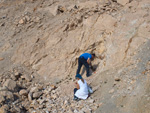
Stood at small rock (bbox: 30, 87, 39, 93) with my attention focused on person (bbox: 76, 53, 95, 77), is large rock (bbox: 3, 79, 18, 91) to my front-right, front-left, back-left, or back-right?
back-left

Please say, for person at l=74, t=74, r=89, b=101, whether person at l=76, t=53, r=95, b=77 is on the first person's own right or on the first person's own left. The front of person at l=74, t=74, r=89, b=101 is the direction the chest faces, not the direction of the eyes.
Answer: on the first person's own right

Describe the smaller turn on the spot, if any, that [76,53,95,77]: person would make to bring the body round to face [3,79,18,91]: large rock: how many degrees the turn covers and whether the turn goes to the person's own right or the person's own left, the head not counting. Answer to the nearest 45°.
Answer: approximately 180°
